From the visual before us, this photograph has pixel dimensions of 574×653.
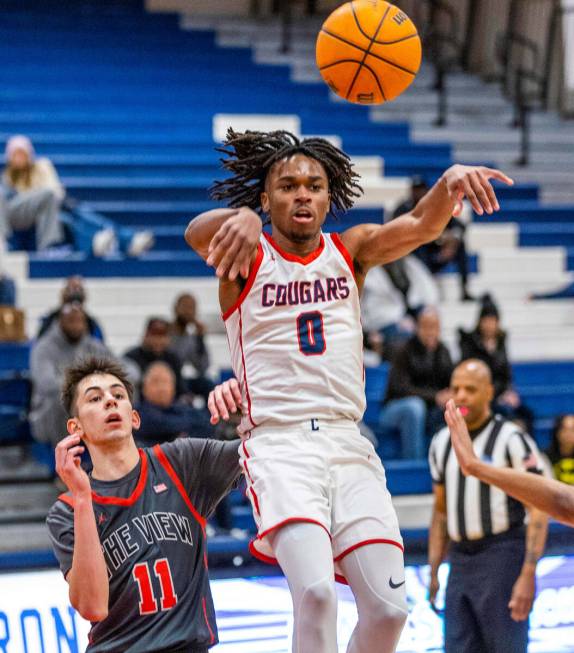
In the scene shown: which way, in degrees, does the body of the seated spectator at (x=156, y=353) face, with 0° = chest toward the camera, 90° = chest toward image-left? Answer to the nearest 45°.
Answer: approximately 0°

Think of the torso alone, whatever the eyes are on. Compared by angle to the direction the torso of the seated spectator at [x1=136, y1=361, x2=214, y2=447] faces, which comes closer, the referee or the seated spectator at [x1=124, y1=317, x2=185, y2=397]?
the referee

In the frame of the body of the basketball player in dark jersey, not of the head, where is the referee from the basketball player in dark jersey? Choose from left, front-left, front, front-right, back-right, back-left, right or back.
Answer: back-left

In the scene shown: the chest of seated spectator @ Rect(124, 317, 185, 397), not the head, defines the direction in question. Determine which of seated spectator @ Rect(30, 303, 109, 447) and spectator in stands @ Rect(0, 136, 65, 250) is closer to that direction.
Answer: the seated spectator

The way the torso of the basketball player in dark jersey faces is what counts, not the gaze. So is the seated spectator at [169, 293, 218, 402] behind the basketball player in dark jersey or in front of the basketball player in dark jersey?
behind

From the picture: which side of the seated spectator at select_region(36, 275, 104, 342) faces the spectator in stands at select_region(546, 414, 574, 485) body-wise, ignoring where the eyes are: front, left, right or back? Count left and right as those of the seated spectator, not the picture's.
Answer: left

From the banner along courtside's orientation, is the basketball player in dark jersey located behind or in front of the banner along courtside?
in front

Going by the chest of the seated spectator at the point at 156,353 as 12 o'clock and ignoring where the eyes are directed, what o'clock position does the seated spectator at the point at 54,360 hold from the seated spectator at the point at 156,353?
the seated spectator at the point at 54,360 is roughly at 2 o'clock from the seated spectator at the point at 156,353.

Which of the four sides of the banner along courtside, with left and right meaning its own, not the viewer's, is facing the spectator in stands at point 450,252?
back

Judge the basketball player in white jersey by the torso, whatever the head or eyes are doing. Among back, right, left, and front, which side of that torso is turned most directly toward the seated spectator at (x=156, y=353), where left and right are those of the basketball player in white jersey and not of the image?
back

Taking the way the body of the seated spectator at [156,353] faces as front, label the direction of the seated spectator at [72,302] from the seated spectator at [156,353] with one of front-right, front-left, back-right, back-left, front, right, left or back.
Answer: right
